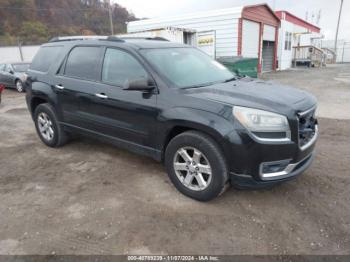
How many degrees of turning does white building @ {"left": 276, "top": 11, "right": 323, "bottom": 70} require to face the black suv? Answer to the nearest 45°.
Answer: approximately 45° to its right

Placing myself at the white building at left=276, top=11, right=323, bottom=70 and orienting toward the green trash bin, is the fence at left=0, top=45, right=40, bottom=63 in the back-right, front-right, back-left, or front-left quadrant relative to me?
front-right

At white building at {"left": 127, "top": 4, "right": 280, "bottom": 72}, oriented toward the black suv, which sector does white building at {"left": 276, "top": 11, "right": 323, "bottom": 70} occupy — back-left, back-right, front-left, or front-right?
back-left

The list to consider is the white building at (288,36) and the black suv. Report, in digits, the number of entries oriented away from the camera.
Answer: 0

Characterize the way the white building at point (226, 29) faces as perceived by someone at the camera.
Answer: facing the viewer and to the right of the viewer

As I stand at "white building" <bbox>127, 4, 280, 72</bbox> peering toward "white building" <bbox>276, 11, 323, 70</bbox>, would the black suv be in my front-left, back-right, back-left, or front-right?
back-right

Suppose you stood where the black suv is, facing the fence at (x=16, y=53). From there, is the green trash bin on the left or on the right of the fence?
right

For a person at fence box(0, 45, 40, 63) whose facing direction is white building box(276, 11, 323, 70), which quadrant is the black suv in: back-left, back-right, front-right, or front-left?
front-right

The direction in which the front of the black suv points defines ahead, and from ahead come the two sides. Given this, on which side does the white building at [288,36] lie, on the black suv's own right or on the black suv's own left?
on the black suv's own left

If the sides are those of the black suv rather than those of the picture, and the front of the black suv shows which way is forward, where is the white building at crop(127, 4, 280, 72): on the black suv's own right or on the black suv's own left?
on the black suv's own left

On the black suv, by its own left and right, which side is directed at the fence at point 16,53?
back

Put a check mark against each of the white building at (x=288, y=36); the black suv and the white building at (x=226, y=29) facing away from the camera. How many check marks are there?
0

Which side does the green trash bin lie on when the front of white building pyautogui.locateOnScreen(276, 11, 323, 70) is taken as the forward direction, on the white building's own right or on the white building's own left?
on the white building's own right
